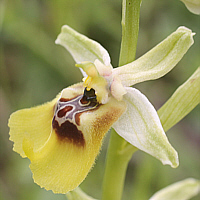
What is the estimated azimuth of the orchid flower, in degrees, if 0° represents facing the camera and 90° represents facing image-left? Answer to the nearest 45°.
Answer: approximately 45°

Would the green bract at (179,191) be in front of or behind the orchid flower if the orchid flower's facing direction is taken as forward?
behind
